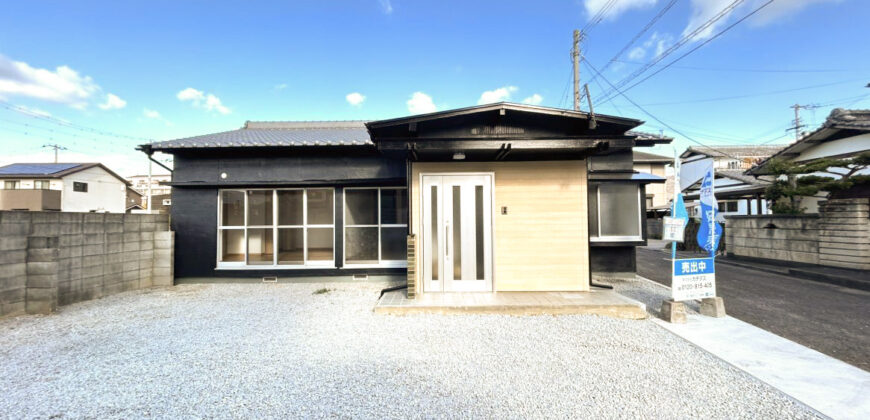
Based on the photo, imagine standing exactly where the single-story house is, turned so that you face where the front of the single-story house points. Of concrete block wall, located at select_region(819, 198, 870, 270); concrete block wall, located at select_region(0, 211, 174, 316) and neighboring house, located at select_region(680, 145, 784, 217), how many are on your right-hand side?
1

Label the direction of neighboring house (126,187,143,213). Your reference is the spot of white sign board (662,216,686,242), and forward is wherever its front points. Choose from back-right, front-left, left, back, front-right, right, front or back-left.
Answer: right

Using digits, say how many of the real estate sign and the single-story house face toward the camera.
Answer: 2

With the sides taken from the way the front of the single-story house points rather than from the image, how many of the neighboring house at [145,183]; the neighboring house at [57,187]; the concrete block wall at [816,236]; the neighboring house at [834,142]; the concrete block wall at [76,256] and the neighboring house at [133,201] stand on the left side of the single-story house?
2

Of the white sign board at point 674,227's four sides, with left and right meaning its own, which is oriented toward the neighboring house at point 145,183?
right

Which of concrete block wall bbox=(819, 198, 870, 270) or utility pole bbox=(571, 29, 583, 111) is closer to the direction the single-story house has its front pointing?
the concrete block wall

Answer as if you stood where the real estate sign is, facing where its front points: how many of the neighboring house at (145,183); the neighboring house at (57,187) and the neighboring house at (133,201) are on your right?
3

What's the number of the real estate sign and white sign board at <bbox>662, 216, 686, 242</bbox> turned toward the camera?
2

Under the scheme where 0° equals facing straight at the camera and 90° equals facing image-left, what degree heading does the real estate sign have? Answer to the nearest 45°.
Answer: approximately 0°

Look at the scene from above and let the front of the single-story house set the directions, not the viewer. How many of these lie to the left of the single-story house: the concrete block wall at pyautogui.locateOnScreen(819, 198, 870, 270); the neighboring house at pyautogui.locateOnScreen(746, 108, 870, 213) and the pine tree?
3

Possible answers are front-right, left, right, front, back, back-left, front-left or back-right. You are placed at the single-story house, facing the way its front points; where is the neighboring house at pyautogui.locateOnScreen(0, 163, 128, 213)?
back-right
